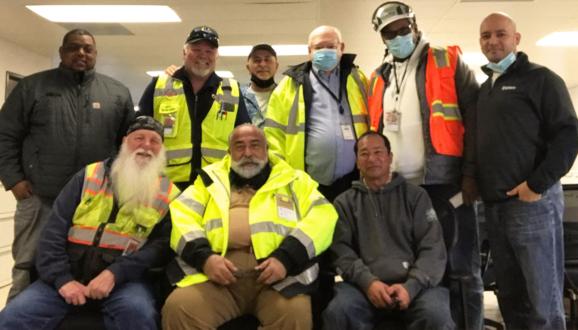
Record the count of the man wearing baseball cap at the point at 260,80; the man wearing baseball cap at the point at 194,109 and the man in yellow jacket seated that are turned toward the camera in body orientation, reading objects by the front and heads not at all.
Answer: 3

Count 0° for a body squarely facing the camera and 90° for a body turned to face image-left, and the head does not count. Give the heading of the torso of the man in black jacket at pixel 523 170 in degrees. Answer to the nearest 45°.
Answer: approximately 45°

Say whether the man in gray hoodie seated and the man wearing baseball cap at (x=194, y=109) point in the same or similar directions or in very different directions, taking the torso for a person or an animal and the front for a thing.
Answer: same or similar directions

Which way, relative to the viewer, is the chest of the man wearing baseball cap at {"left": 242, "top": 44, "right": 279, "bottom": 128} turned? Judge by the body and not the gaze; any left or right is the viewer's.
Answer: facing the viewer

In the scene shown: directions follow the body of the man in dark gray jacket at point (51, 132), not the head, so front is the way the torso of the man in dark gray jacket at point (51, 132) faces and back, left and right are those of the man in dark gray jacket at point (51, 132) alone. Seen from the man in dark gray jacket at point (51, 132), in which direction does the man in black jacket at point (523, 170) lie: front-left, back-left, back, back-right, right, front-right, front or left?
front-left

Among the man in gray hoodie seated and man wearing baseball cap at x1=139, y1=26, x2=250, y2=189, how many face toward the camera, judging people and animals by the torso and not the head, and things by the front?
2

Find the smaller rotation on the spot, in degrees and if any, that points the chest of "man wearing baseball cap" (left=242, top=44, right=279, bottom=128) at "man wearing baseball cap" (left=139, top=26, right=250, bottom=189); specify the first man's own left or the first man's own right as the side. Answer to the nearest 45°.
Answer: approximately 45° to the first man's own right

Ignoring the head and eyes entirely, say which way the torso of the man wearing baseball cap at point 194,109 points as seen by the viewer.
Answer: toward the camera

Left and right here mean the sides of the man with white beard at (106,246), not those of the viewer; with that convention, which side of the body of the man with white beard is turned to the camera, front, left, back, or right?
front

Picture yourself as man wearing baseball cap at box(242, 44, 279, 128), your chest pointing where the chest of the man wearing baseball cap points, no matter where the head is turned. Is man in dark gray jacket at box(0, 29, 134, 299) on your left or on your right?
on your right
